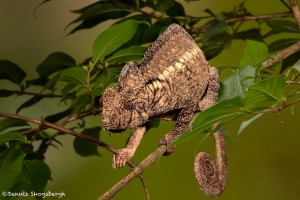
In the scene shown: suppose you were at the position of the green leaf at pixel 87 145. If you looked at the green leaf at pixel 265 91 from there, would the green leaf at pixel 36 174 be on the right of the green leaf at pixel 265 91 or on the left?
right

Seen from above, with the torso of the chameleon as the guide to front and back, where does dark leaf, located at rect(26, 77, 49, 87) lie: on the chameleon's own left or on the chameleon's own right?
on the chameleon's own right

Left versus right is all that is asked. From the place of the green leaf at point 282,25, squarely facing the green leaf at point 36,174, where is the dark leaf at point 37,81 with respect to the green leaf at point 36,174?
right

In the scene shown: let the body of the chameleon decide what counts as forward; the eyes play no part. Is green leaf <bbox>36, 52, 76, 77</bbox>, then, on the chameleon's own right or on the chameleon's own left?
on the chameleon's own right
